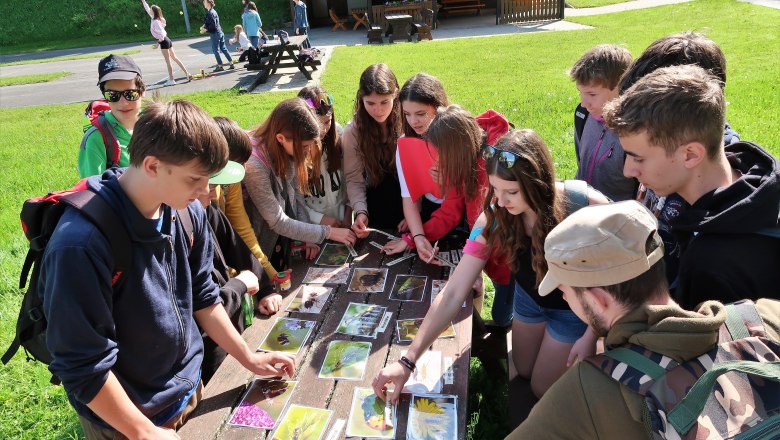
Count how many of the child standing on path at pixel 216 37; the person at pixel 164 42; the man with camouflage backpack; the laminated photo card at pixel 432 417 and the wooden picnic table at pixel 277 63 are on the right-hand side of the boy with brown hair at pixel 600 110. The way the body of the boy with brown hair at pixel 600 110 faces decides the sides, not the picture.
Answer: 3

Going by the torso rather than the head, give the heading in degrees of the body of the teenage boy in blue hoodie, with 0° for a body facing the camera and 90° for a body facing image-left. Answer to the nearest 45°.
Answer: approximately 315°

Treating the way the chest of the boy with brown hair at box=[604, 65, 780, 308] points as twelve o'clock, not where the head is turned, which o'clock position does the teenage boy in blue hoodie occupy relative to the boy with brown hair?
The teenage boy in blue hoodie is roughly at 11 o'clock from the boy with brown hair.

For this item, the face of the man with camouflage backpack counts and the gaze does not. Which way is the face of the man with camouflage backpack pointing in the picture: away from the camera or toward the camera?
away from the camera

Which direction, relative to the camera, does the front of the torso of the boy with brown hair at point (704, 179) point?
to the viewer's left

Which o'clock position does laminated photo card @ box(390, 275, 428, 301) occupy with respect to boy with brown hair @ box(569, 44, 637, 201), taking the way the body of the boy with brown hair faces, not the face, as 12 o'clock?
The laminated photo card is roughly at 12 o'clock from the boy with brown hair.
